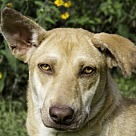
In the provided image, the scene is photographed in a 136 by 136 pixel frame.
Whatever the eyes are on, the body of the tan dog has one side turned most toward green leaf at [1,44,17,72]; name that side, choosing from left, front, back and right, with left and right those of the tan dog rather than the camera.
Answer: right

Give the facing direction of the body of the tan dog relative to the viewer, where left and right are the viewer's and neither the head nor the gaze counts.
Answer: facing the viewer and to the left of the viewer
